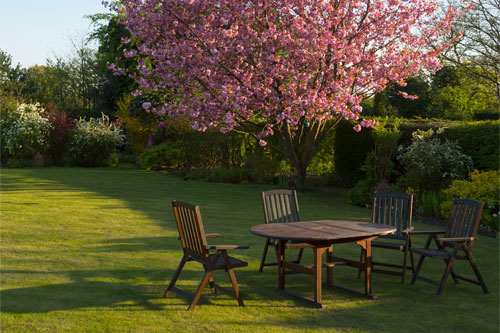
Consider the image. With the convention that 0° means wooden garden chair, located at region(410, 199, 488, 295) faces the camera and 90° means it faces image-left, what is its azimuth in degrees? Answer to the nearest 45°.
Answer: approximately 45°

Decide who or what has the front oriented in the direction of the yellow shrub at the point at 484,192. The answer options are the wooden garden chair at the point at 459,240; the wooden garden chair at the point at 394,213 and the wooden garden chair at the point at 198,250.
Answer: the wooden garden chair at the point at 198,250

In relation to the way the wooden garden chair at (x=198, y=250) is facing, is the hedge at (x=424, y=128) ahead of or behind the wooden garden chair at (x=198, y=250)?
ahead

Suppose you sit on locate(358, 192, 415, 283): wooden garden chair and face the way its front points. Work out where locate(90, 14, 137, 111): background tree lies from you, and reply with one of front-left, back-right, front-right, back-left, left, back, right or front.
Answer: right

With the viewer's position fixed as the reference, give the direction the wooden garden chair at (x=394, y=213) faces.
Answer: facing the viewer and to the left of the viewer

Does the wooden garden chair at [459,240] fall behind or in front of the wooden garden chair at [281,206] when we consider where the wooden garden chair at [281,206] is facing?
in front

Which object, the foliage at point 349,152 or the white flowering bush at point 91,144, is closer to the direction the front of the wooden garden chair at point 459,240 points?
the white flowering bush

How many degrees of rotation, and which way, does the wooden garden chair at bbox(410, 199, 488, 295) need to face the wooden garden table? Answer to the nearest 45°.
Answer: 0° — it already faces it

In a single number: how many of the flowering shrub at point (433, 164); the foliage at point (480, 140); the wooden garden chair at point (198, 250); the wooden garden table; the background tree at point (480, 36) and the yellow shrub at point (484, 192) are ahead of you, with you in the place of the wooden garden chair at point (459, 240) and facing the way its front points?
2

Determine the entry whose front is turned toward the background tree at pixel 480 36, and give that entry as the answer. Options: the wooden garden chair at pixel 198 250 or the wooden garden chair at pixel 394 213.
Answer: the wooden garden chair at pixel 198 250

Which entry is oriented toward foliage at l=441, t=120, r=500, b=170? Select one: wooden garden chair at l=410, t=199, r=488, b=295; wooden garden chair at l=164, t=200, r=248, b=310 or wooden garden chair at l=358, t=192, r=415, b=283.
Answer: wooden garden chair at l=164, t=200, r=248, b=310

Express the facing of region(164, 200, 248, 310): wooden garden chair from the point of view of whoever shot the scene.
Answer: facing away from the viewer and to the right of the viewer

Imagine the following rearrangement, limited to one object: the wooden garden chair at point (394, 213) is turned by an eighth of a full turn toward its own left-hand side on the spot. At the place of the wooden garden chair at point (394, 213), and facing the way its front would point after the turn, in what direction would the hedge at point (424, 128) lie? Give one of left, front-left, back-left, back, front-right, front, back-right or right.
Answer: back

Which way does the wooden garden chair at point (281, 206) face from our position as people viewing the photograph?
facing the viewer and to the right of the viewer

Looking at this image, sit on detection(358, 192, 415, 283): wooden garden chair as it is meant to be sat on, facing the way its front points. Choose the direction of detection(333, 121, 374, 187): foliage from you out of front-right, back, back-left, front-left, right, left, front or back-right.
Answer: back-right

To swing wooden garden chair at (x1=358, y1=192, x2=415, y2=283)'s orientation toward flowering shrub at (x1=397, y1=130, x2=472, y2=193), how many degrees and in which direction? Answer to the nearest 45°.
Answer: approximately 135° to its right

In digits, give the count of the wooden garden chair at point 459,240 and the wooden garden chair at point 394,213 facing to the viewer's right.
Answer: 0

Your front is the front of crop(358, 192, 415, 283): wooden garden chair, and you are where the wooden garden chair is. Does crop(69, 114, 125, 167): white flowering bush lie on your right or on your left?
on your right
